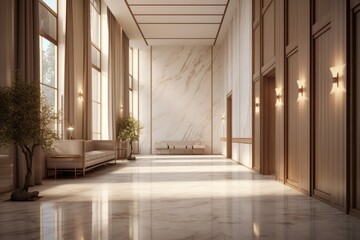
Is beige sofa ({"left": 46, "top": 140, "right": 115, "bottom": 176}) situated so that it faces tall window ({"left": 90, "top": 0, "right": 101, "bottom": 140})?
no

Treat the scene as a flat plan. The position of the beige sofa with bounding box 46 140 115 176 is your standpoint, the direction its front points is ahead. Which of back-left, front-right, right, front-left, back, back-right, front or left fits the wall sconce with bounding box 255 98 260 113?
front-left

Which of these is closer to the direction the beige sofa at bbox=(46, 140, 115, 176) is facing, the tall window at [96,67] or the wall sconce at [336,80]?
the wall sconce

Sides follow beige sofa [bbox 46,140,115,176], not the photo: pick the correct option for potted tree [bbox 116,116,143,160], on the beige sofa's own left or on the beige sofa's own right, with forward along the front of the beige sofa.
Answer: on the beige sofa's own left

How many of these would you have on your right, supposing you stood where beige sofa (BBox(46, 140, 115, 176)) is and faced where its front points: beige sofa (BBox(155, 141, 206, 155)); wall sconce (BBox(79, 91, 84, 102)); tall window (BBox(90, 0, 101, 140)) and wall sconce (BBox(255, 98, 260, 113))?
0

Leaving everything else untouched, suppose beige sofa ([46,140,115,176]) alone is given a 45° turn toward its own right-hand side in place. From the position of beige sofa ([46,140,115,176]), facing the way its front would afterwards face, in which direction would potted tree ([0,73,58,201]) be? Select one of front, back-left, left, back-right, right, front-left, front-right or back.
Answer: front

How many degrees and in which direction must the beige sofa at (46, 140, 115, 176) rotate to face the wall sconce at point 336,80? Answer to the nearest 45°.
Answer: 0° — it already faces it

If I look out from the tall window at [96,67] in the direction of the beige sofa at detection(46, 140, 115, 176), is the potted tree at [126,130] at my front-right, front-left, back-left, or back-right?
back-left

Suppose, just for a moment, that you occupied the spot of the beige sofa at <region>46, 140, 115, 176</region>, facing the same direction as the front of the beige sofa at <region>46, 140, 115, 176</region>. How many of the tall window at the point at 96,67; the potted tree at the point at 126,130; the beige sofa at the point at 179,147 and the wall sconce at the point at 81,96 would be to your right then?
0

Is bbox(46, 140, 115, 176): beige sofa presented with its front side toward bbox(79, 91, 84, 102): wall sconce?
no

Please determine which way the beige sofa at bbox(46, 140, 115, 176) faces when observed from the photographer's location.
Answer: facing the viewer and to the right of the viewer

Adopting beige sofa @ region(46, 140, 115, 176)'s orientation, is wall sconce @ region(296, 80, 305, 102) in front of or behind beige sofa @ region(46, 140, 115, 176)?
in front
